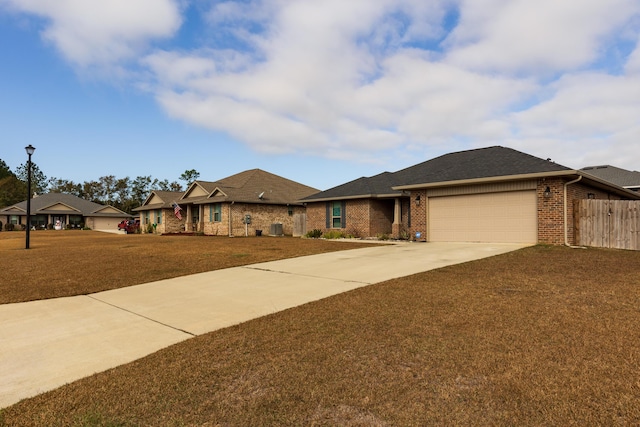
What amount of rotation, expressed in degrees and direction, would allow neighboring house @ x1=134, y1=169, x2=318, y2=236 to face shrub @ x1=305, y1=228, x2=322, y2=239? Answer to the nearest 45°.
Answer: approximately 90° to its left

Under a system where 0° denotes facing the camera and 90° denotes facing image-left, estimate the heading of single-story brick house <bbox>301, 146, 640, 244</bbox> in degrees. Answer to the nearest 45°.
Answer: approximately 45°

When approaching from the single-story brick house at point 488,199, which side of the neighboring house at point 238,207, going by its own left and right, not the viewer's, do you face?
left

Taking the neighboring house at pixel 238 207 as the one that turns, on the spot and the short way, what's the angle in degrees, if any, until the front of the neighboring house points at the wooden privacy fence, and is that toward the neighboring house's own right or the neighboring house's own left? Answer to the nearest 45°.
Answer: approximately 90° to the neighboring house's own left

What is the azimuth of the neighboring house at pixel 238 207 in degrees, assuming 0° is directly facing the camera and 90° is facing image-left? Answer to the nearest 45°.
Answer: approximately 45°

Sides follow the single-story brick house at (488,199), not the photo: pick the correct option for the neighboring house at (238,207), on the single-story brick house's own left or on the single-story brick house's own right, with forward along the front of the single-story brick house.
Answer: on the single-story brick house's own right

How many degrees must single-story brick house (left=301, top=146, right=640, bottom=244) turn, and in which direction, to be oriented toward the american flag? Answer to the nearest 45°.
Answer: approximately 45° to its right
